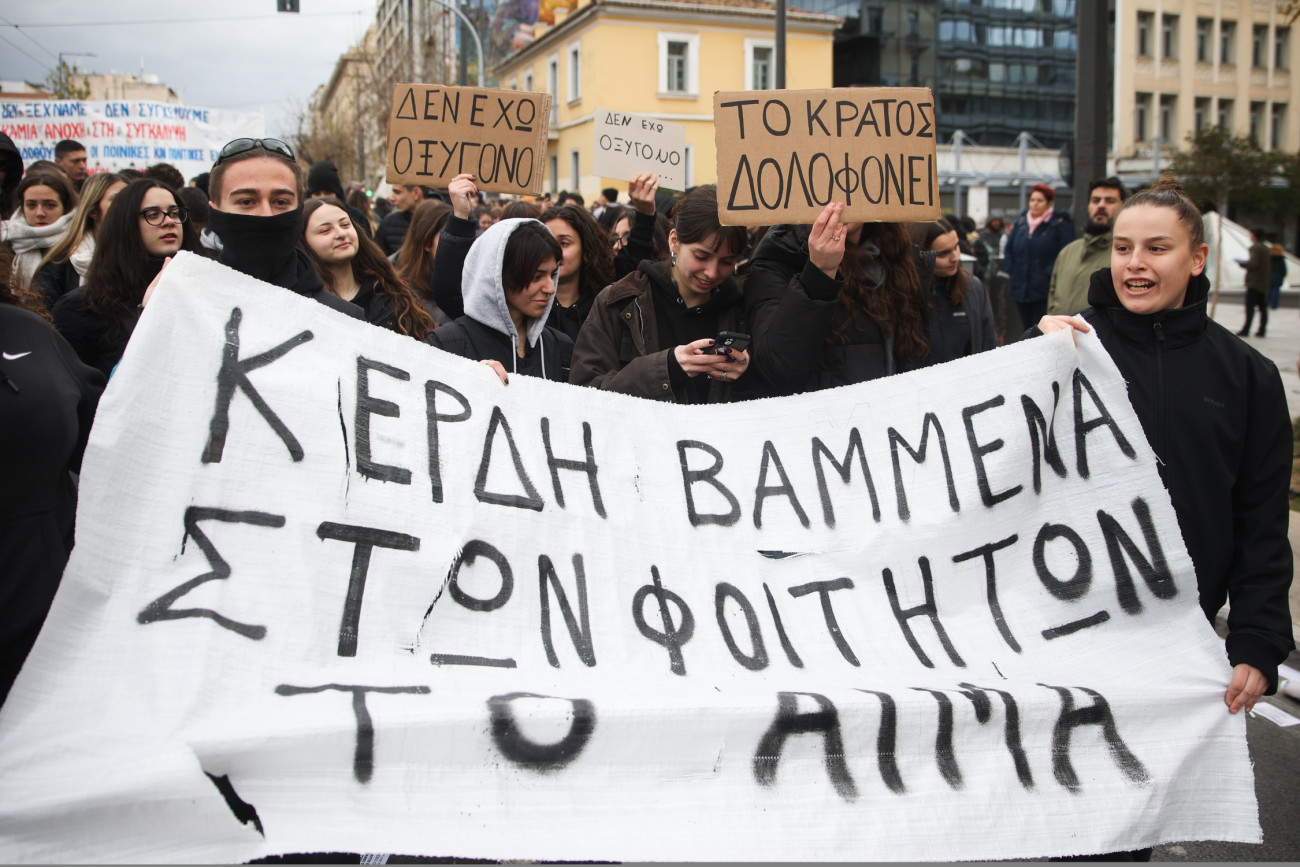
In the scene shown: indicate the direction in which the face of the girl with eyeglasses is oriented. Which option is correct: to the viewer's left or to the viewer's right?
to the viewer's right

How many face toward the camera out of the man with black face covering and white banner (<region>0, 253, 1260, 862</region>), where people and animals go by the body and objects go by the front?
2

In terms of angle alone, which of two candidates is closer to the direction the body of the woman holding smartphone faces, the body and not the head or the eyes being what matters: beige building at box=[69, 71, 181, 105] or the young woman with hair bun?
the young woman with hair bun

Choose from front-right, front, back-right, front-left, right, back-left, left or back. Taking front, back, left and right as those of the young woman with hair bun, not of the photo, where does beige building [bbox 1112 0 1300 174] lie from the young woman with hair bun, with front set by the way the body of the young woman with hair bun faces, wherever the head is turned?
back-right

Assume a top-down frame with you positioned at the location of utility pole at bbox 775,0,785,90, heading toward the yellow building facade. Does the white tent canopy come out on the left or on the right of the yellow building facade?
right

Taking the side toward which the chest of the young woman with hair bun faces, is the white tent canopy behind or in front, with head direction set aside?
behind

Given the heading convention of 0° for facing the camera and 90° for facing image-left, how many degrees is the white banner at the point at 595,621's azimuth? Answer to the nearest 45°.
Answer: approximately 0°

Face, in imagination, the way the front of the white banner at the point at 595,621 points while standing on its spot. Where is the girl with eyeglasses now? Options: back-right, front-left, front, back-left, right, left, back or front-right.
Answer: back-right

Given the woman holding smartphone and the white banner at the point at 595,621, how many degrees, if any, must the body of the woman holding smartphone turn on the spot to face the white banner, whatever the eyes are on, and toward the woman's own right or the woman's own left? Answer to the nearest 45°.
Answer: approximately 45° to the woman's own right
